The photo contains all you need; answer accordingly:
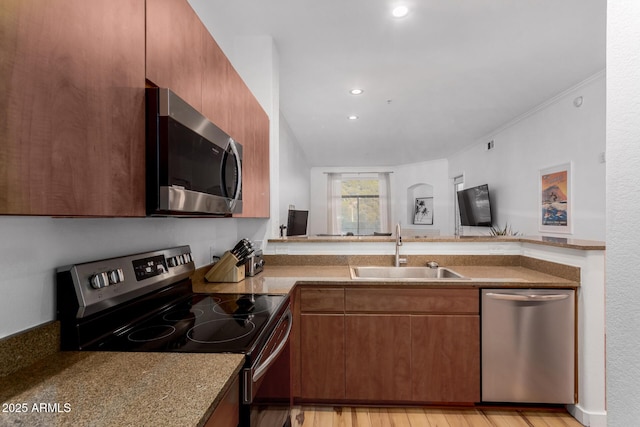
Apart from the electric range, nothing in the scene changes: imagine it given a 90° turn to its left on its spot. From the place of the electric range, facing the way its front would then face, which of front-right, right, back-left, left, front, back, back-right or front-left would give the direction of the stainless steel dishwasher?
front-right

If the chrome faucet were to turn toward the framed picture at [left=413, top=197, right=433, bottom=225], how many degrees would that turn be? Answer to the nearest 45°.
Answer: approximately 180°

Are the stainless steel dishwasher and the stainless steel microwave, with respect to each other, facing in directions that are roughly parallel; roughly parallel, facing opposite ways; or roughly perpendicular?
roughly perpendicular

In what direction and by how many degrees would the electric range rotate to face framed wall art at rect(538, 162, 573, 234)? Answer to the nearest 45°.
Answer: approximately 45° to its left

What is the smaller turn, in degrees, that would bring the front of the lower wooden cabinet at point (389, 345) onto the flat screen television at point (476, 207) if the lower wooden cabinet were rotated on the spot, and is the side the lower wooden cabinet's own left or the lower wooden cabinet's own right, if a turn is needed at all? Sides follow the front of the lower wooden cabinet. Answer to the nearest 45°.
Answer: approximately 180°

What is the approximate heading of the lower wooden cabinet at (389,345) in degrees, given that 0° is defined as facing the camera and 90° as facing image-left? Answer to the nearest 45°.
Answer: approximately 0°

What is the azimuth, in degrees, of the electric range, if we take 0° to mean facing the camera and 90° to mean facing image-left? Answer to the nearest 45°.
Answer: approximately 315°

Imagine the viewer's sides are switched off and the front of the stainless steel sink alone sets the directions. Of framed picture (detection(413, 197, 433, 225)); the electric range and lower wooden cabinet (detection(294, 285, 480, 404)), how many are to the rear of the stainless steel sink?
1

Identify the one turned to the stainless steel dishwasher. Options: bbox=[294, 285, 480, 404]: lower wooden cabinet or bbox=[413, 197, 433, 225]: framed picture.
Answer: the framed picture

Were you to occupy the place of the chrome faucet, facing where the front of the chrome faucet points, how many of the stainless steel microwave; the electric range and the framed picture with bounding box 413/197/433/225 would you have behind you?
1

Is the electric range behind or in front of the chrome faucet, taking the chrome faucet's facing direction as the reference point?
in front
